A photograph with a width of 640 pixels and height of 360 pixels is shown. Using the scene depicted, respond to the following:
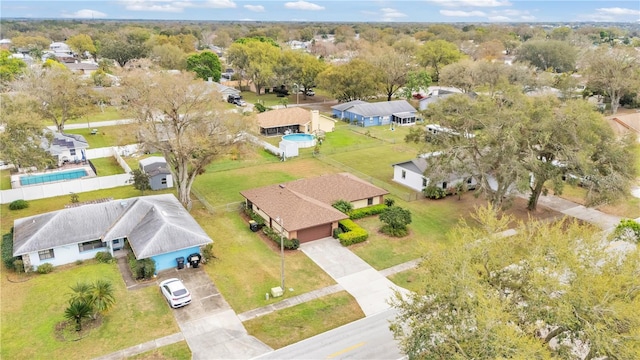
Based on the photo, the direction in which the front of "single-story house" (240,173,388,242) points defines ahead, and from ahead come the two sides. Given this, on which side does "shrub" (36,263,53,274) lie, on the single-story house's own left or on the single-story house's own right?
on the single-story house's own right

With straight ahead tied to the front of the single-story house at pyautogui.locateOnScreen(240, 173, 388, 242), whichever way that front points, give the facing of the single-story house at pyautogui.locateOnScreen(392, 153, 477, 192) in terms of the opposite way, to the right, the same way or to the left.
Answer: the same way

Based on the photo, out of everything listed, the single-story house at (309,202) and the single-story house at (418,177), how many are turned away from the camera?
0

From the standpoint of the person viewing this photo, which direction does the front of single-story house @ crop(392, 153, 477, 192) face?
facing the viewer and to the right of the viewer

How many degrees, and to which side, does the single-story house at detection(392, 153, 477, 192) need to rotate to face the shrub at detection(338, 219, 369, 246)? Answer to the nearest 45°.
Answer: approximately 45° to its right

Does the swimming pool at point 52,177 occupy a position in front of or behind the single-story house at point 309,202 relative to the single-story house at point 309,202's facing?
behind

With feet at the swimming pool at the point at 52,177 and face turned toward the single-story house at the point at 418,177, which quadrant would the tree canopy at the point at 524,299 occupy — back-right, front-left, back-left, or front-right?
front-right

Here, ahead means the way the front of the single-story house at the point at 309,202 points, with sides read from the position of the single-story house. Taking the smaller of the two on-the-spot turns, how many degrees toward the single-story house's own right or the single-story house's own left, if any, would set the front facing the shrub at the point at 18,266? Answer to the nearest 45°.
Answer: approximately 90° to the single-story house's own right

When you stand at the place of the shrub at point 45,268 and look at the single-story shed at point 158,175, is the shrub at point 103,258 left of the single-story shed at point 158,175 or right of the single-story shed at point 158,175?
right

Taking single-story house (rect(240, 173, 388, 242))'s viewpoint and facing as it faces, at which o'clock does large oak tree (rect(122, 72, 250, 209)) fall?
The large oak tree is roughly at 5 o'clock from the single-story house.

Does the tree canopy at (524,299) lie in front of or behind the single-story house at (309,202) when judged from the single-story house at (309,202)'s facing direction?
in front

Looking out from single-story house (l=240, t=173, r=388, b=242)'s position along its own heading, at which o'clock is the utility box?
The utility box is roughly at 2 o'clock from the single-story house.

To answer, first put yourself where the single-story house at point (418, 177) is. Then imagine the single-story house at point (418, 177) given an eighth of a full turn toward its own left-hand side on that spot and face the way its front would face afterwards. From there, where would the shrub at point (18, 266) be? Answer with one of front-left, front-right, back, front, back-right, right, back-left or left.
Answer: back-right

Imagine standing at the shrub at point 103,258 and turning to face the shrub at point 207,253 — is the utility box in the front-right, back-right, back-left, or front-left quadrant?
front-right

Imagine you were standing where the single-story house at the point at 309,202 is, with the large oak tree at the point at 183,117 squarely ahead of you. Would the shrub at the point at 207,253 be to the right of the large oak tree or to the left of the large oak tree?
left

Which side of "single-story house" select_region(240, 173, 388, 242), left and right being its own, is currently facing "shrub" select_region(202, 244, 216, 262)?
right

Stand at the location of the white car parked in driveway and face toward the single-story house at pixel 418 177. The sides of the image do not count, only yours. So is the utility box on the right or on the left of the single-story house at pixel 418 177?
right
